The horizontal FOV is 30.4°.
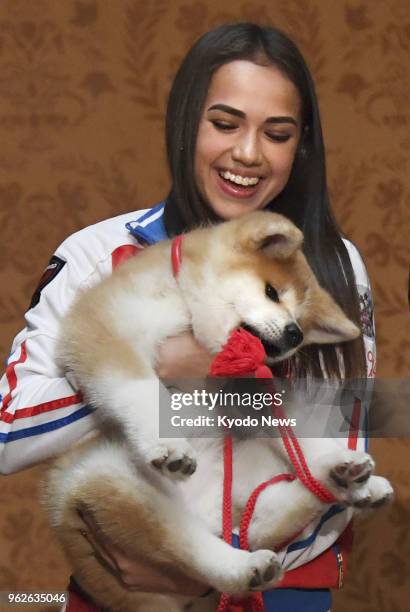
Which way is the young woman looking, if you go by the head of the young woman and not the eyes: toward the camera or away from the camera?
toward the camera

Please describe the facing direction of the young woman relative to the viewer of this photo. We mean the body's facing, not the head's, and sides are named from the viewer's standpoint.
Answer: facing the viewer
